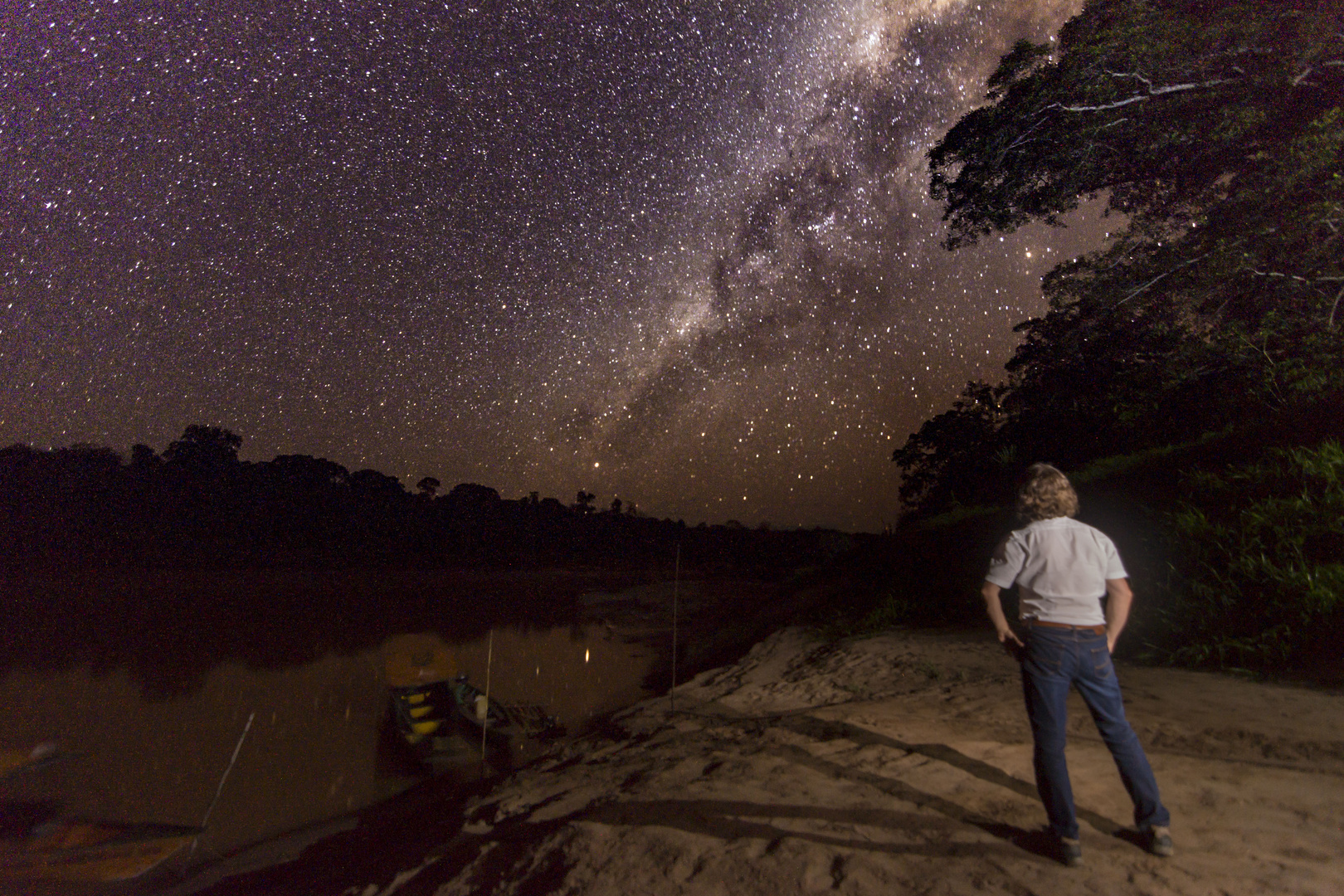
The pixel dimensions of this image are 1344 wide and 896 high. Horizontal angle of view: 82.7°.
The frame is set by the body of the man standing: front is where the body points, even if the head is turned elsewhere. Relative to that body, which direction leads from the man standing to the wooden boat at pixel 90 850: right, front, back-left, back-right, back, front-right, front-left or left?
left

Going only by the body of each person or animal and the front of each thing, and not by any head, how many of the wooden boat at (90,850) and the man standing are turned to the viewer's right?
1

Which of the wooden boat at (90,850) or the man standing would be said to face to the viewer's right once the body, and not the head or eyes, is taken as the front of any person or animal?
the wooden boat

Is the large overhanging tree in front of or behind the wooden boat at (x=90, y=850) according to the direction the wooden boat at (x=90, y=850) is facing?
in front

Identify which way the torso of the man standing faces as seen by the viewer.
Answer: away from the camera

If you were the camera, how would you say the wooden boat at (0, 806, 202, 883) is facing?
facing to the right of the viewer
